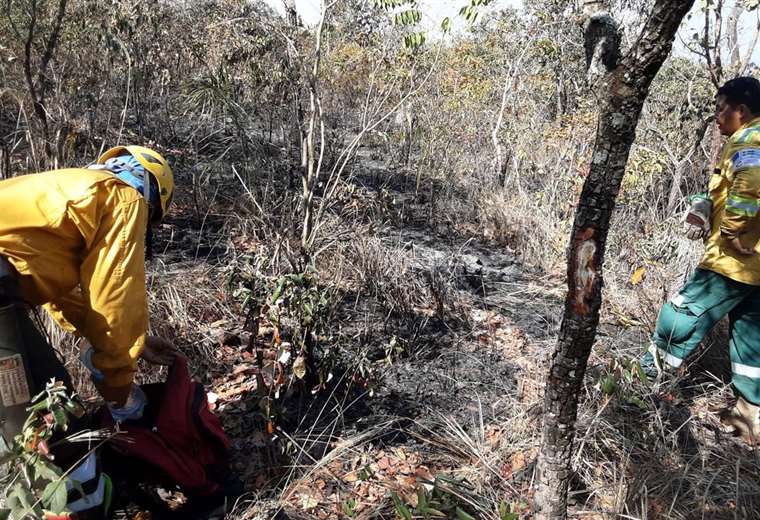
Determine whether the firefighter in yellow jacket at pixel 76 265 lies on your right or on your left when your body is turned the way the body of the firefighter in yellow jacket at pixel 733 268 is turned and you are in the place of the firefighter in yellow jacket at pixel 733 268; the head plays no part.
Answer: on your left

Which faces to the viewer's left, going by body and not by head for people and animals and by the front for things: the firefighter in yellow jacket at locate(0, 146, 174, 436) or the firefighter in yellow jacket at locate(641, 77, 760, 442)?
the firefighter in yellow jacket at locate(641, 77, 760, 442)

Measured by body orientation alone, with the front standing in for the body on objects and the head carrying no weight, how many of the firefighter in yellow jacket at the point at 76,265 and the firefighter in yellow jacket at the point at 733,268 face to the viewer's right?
1

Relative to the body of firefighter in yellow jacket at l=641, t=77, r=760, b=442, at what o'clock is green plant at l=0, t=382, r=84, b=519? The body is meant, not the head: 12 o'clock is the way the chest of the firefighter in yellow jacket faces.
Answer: The green plant is roughly at 10 o'clock from the firefighter in yellow jacket.

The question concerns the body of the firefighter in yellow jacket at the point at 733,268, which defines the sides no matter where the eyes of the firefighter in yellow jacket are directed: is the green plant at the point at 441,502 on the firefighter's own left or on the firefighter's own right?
on the firefighter's own left

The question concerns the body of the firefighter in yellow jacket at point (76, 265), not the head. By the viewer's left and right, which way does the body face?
facing to the right of the viewer

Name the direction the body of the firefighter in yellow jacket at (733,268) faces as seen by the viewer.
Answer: to the viewer's left
